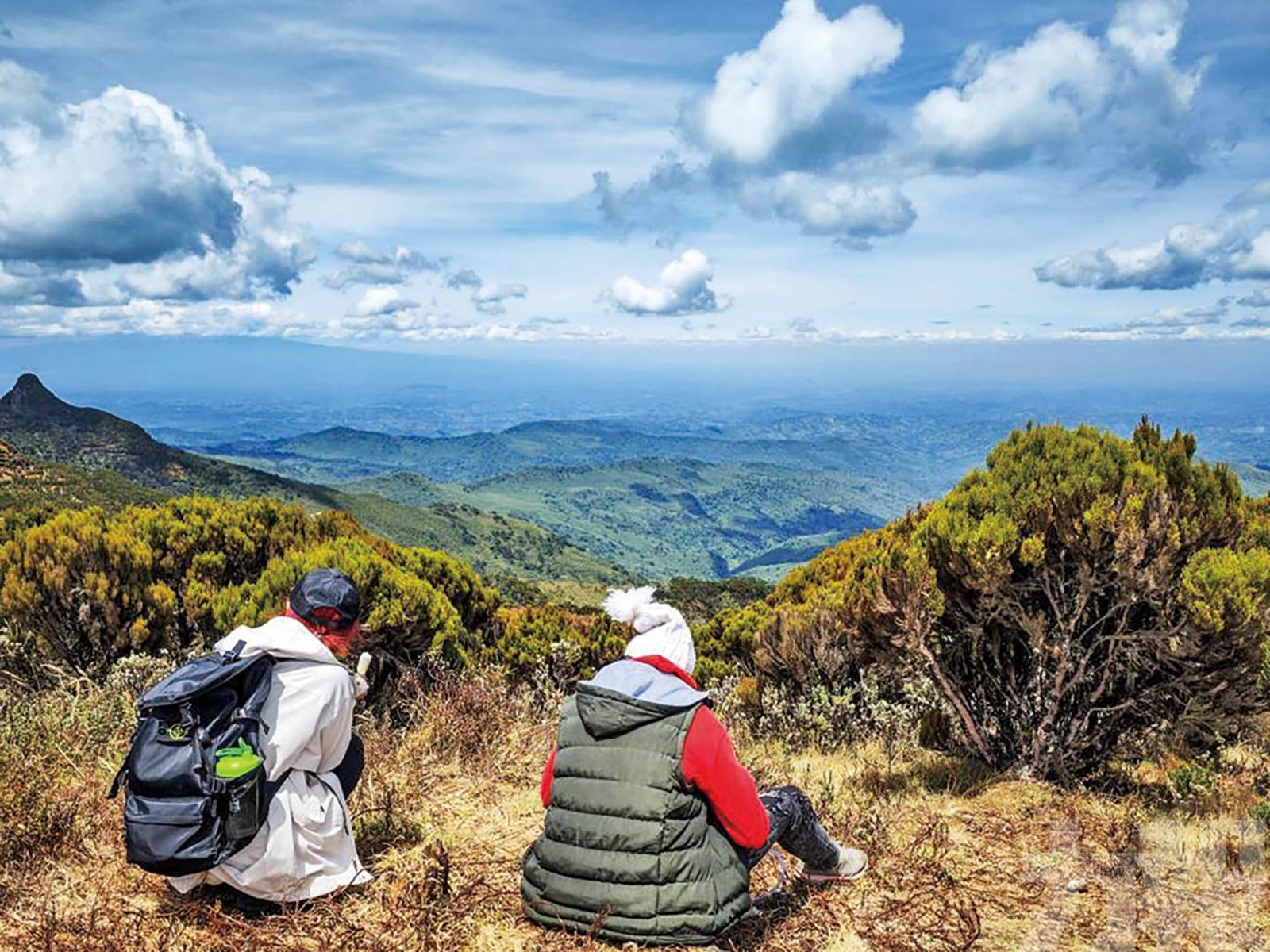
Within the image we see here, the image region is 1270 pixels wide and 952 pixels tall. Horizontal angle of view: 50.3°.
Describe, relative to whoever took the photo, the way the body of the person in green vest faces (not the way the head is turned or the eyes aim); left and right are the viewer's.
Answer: facing away from the viewer and to the right of the viewer

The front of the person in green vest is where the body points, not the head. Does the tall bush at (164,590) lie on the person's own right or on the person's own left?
on the person's own left

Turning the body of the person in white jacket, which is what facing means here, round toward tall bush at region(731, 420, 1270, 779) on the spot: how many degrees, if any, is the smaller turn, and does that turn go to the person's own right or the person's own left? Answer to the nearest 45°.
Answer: approximately 45° to the person's own right

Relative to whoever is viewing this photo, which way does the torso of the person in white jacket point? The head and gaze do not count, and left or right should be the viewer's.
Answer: facing away from the viewer and to the right of the viewer

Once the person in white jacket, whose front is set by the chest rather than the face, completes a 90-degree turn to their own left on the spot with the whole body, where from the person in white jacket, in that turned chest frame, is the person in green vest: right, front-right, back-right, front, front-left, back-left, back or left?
back

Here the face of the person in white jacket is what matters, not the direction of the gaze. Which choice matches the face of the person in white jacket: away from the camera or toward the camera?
away from the camera

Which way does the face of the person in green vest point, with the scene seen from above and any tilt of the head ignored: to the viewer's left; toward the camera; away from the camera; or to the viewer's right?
away from the camera
